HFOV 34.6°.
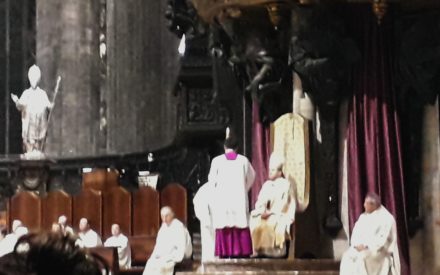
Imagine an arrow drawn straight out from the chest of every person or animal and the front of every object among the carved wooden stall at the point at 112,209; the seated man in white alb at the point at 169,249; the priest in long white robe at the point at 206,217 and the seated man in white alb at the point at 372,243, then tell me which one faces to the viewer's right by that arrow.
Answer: the priest in long white robe

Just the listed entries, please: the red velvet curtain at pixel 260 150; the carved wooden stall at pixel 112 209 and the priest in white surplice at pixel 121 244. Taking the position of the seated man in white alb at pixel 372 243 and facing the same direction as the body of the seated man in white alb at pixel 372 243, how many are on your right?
3

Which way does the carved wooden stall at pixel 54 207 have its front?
toward the camera

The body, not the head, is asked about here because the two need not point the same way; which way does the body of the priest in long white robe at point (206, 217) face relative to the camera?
to the viewer's right

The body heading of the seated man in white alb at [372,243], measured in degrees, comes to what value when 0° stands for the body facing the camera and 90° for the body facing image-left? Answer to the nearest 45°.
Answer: approximately 45°

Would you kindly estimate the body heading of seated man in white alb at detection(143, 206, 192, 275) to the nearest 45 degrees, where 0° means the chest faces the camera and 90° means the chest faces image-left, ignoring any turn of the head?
approximately 45°

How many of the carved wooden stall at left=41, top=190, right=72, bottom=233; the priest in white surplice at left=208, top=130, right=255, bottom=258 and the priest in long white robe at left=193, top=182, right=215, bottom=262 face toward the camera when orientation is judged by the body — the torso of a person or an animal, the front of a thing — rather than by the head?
1

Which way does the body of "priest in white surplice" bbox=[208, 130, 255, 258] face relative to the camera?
away from the camera

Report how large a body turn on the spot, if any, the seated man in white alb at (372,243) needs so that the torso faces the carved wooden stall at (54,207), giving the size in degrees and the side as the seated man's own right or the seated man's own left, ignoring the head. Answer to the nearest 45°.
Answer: approximately 90° to the seated man's own right

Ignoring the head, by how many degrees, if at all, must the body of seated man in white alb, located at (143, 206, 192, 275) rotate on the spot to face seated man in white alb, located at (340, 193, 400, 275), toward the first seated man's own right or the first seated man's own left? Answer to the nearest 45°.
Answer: approximately 90° to the first seated man's own left
